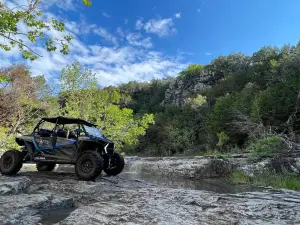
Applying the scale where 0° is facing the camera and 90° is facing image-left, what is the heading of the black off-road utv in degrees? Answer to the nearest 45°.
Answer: approximately 315°

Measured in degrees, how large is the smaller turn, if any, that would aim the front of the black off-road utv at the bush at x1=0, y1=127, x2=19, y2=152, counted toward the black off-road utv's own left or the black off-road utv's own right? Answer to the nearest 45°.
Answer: approximately 135° to the black off-road utv's own left

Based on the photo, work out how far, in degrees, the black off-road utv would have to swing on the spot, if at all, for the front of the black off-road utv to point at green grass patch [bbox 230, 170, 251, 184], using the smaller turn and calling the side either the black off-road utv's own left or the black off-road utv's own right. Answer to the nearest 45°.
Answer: approximately 45° to the black off-road utv's own left

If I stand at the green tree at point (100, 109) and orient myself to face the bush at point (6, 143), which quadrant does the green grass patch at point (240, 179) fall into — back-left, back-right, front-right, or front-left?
back-left

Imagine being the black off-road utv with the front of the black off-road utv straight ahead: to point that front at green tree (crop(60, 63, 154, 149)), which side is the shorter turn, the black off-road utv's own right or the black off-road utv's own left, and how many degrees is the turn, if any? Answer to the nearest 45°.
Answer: approximately 135° to the black off-road utv's own left

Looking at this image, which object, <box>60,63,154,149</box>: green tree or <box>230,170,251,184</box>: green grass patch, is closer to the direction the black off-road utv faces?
the green grass patch

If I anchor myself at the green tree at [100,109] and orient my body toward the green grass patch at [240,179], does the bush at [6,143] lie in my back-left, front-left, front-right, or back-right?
back-right
